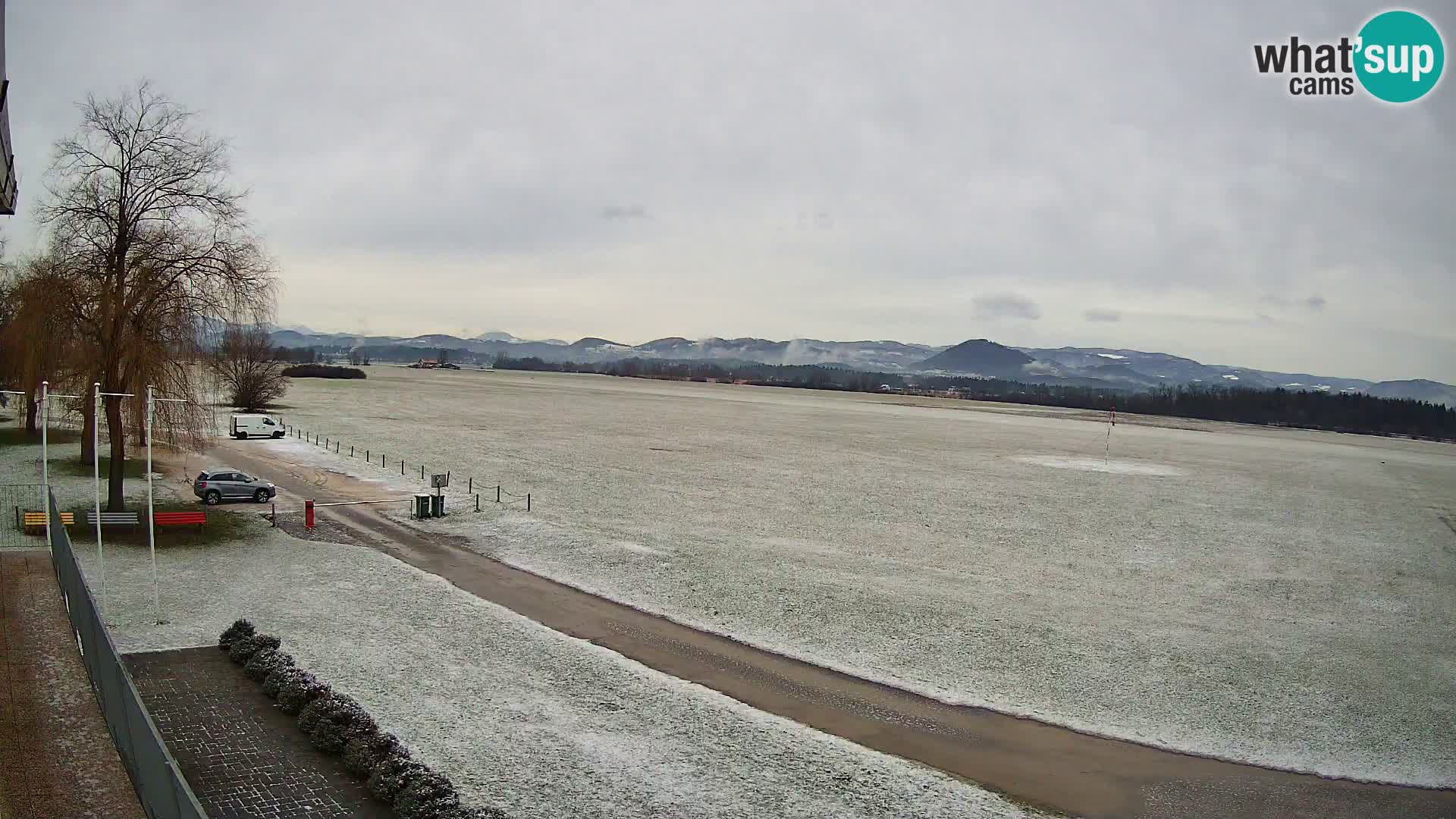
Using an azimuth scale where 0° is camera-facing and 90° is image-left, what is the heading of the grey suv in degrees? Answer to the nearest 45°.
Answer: approximately 270°

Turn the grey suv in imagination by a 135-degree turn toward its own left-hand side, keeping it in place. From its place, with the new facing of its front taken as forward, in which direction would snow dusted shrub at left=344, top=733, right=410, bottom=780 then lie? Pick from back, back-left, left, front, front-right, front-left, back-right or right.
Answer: back-left

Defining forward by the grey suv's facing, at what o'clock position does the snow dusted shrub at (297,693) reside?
The snow dusted shrub is roughly at 3 o'clock from the grey suv.

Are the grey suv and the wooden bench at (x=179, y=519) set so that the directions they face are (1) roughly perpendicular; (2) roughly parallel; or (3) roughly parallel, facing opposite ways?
roughly perpendicular

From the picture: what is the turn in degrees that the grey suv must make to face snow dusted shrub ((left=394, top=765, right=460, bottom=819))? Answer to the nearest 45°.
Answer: approximately 90° to its right
